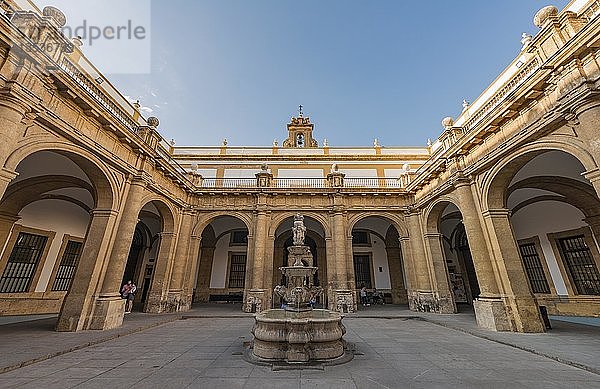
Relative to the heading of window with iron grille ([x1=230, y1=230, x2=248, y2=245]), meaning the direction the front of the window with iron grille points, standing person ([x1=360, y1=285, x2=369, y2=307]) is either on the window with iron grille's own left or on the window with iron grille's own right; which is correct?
on the window with iron grille's own left

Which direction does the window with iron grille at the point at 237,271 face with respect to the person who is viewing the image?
facing the viewer

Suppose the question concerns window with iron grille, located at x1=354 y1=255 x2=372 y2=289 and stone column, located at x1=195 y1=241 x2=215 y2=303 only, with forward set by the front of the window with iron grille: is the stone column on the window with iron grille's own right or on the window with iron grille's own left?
on the window with iron grille's own right

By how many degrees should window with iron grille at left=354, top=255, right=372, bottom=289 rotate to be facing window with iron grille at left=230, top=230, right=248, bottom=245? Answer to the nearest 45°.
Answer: approximately 90° to its right

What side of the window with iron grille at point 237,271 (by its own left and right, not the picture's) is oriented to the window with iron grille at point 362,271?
left

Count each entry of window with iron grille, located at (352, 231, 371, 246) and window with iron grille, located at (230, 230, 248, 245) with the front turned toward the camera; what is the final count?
2

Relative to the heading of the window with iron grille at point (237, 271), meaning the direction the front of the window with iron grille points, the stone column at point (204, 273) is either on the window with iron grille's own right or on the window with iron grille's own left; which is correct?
on the window with iron grille's own right

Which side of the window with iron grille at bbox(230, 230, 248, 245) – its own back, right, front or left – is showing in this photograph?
front

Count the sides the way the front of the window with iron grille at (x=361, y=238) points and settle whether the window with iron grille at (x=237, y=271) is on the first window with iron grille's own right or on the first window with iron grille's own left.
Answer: on the first window with iron grille's own right

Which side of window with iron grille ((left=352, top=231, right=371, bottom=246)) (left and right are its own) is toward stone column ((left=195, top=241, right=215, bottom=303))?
right
